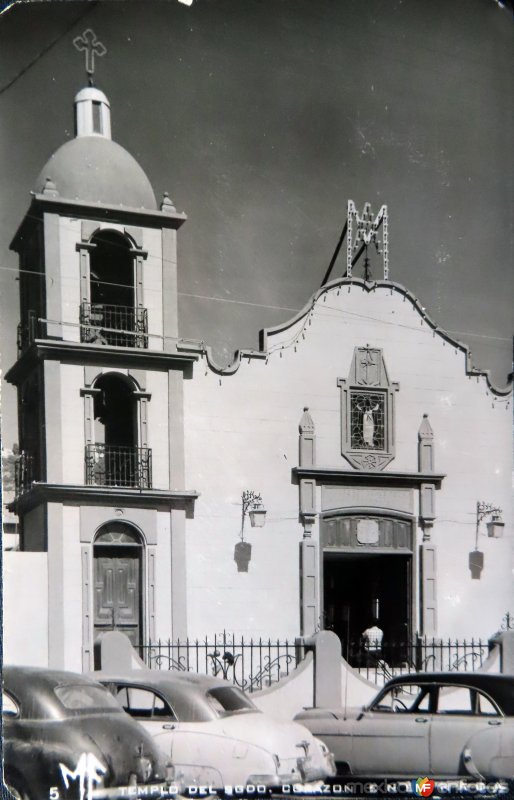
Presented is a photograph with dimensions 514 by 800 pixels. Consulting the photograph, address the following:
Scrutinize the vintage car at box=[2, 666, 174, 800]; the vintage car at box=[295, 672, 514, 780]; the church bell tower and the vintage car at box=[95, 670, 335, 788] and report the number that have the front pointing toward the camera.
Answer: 1

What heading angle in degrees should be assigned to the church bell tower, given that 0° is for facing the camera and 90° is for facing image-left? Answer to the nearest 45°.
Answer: approximately 0°

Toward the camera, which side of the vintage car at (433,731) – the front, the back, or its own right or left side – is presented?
left

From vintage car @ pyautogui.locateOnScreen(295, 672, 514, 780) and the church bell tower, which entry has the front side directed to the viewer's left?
the vintage car

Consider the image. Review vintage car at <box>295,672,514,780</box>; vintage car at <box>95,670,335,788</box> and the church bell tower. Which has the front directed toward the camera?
the church bell tower
